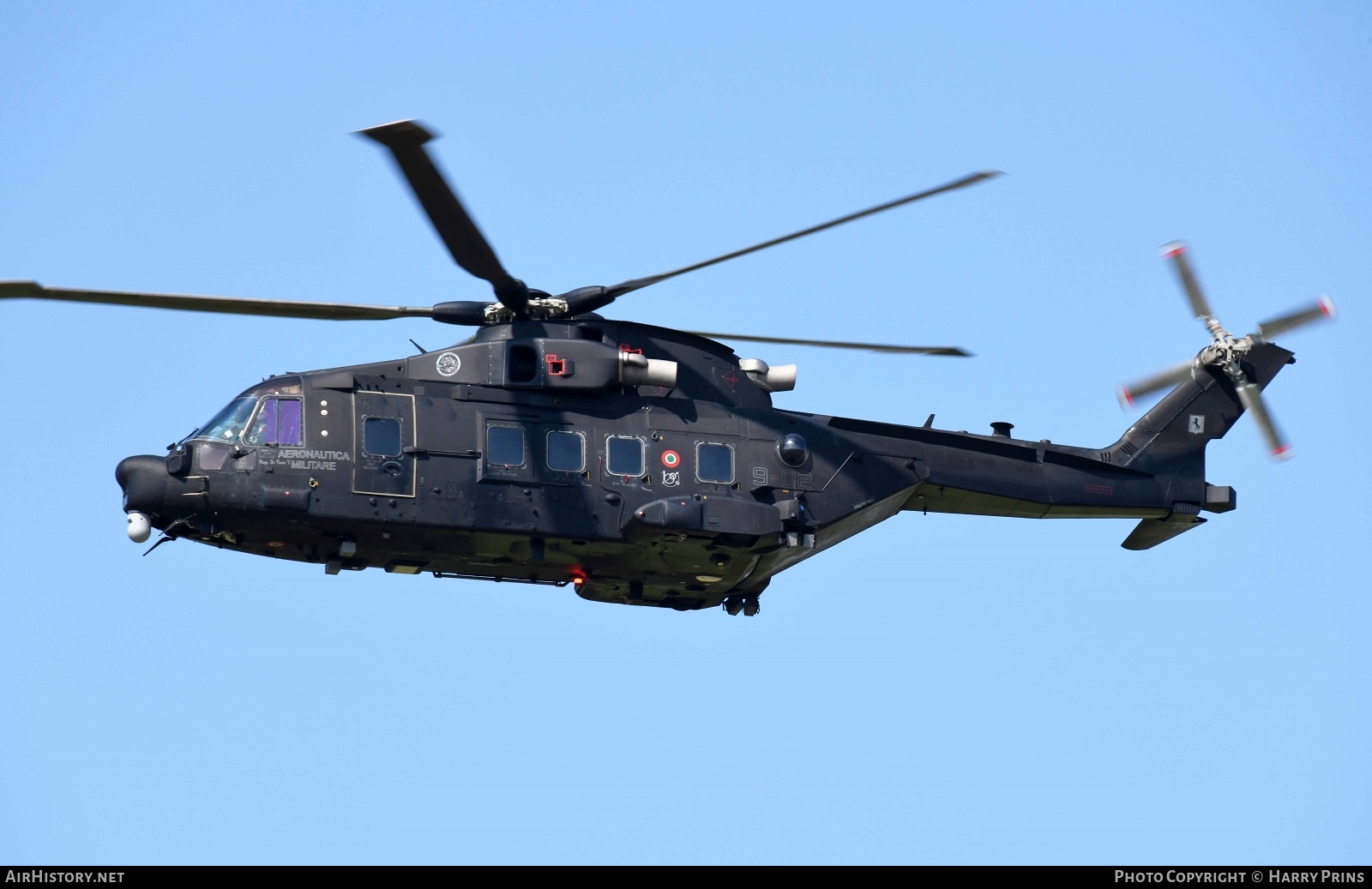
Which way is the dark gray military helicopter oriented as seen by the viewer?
to the viewer's left
